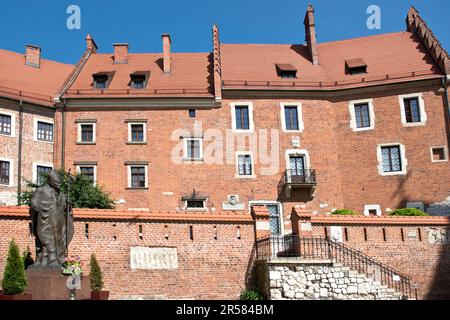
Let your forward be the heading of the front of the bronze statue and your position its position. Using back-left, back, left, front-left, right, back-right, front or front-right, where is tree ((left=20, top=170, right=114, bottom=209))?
back-left

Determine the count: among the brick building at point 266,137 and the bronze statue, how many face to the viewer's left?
0

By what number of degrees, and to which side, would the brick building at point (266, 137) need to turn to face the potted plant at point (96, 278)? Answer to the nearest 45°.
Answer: approximately 45° to its right

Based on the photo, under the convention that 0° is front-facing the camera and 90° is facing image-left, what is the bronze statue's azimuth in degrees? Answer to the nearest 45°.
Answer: approximately 315°

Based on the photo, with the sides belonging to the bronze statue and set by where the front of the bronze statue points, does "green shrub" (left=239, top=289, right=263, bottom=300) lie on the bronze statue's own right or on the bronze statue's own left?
on the bronze statue's own left

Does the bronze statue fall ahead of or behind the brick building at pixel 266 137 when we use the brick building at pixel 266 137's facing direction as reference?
ahead

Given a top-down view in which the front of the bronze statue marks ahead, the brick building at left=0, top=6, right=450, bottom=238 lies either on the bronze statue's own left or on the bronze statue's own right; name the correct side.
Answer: on the bronze statue's own left

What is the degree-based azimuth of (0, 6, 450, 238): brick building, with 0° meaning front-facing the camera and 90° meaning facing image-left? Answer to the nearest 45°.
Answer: approximately 0°

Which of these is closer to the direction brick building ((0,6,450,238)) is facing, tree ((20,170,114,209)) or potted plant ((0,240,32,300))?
the potted plant
